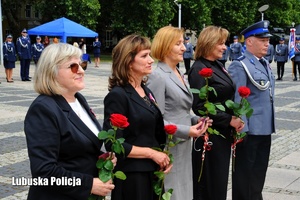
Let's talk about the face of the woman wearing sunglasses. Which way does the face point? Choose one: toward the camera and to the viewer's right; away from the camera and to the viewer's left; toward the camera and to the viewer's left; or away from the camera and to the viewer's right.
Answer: toward the camera and to the viewer's right

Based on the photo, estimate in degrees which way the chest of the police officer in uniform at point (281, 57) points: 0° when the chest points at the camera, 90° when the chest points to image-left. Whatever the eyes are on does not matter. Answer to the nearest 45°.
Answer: approximately 0°

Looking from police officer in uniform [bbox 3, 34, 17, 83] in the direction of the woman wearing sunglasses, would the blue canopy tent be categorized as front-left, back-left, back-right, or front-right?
back-left

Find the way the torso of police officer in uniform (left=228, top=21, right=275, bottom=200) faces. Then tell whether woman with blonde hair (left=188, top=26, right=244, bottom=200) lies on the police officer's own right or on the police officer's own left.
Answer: on the police officer's own right

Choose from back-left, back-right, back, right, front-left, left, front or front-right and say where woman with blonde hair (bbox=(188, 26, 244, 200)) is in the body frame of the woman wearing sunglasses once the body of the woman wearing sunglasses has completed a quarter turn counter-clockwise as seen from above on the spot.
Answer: front

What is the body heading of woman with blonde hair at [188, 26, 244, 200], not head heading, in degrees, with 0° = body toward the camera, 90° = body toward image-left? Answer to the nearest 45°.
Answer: approximately 270°

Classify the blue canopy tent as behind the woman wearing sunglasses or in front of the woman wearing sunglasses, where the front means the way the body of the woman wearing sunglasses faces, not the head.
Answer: behind

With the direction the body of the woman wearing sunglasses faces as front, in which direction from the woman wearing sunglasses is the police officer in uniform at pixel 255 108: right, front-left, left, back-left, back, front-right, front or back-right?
left

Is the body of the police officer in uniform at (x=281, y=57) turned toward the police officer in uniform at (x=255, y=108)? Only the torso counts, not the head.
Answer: yes
